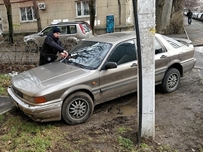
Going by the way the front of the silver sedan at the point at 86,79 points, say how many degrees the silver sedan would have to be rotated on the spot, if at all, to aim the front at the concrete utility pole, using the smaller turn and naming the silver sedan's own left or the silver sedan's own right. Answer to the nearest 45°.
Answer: approximately 90° to the silver sedan's own left

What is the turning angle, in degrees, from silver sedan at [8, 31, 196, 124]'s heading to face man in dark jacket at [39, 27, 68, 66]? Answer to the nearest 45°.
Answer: approximately 90° to its right

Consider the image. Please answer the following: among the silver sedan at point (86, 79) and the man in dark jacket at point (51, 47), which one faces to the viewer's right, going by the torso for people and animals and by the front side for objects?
the man in dark jacket

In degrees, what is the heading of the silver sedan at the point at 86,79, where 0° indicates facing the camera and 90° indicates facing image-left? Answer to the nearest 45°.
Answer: approximately 45°

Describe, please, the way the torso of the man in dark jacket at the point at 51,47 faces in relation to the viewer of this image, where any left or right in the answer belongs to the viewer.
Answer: facing to the right of the viewer

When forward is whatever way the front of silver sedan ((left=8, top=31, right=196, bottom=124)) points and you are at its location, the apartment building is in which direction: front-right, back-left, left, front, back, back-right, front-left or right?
back-right

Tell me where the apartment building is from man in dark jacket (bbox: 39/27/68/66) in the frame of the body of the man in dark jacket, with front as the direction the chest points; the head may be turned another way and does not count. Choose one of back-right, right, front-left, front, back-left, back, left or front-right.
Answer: left

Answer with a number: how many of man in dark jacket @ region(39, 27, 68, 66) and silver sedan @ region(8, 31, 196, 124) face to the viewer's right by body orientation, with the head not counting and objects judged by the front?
1
